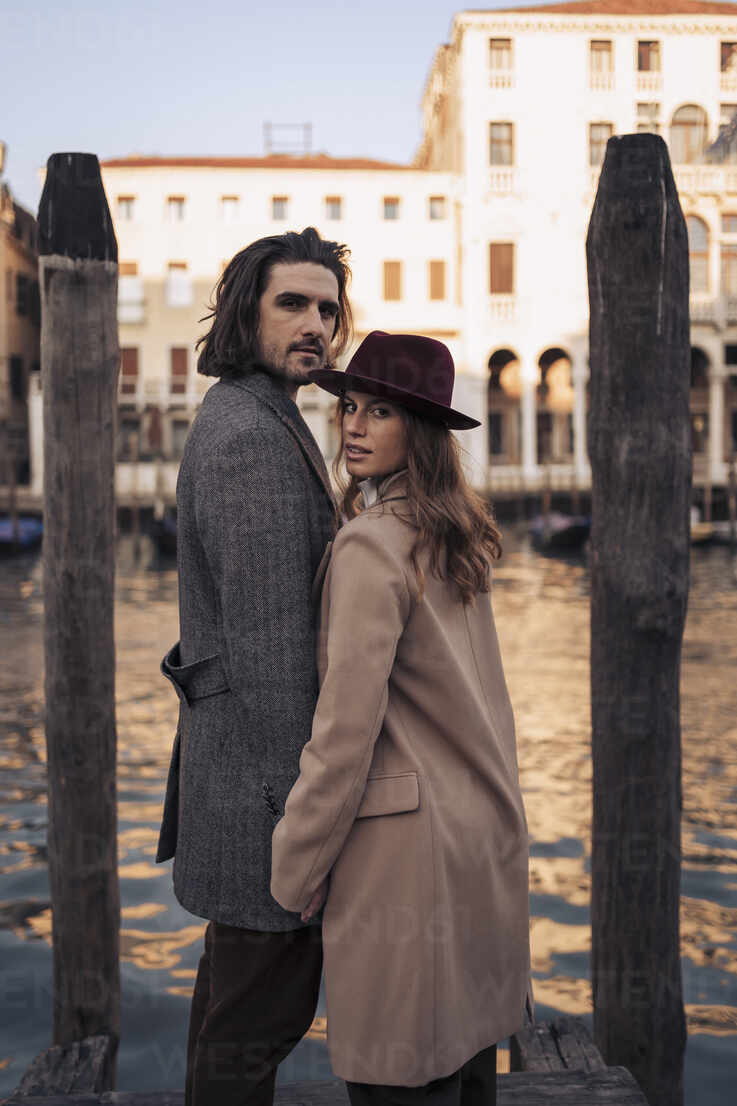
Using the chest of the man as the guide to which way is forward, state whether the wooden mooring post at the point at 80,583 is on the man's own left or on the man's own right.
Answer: on the man's own left
